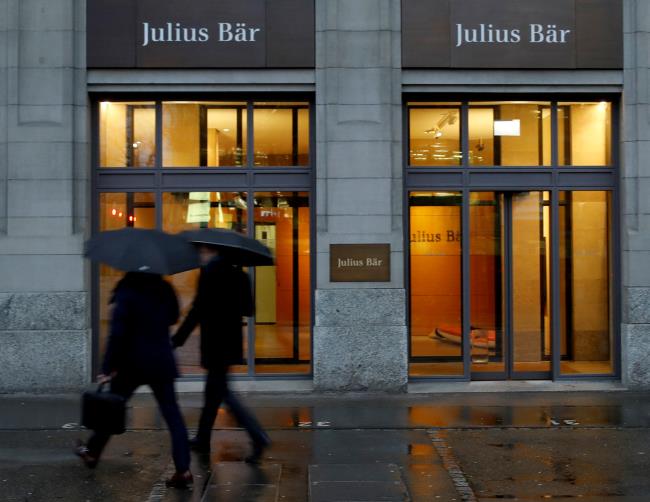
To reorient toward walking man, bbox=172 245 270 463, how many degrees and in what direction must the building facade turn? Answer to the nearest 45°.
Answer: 0° — it already faces them

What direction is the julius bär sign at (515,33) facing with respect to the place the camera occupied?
facing the viewer

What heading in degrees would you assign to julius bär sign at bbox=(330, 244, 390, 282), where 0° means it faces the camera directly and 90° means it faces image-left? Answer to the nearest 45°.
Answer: approximately 0°

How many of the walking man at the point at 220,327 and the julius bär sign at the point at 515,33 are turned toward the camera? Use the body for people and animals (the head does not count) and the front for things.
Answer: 1

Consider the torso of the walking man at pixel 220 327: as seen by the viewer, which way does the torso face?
to the viewer's left

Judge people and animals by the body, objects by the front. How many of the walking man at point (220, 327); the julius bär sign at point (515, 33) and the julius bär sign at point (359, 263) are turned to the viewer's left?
1

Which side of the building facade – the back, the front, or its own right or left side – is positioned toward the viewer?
front

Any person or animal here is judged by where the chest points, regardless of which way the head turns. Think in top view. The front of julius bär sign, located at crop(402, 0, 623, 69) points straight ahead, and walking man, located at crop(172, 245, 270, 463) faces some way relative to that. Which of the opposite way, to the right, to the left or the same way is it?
to the right

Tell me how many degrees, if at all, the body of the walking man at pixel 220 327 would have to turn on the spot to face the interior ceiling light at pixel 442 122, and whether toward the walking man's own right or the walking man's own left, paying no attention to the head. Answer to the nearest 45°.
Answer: approximately 135° to the walking man's own right
